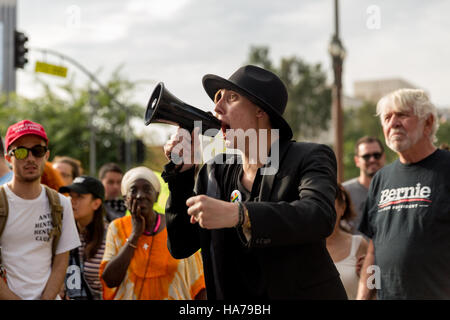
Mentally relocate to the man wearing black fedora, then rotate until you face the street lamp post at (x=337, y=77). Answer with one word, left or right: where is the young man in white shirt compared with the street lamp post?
left

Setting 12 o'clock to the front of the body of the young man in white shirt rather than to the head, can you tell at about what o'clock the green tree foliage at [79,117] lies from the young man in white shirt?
The green tree foliage is roughly at 6 o'clock from the young man in white shirt.

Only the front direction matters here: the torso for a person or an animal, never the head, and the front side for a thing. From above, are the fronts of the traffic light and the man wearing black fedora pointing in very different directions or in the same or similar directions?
very different directions

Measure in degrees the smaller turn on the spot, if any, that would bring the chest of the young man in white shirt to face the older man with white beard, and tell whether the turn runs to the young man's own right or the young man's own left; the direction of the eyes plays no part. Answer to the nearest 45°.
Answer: approximately 45° to the young man's own left

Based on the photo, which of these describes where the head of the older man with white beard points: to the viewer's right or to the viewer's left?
to the viewer's left

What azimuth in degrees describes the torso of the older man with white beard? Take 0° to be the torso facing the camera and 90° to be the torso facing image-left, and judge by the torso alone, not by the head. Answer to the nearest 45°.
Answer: approximately 45°

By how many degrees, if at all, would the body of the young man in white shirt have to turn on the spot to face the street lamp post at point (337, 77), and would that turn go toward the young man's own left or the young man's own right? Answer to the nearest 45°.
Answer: approximately 135° to the young man's own left
